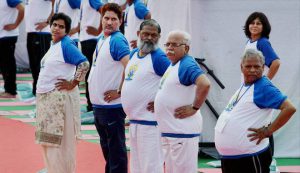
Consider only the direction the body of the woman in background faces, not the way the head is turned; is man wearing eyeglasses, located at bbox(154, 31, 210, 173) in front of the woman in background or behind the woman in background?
in front

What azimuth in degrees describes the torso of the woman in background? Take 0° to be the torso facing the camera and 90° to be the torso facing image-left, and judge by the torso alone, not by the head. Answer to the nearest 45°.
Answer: approximately 45°
